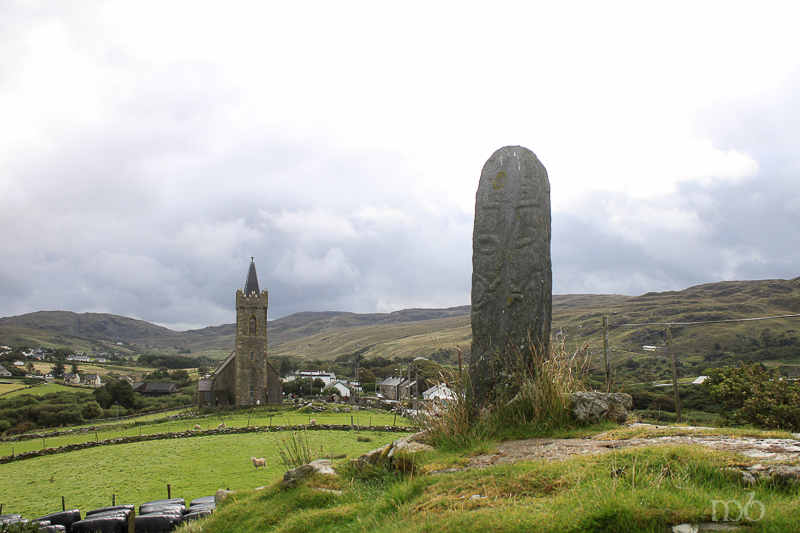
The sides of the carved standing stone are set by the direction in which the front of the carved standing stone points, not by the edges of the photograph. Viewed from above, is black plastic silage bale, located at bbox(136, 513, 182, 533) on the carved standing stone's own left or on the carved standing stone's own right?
on the carved standing stone's own right

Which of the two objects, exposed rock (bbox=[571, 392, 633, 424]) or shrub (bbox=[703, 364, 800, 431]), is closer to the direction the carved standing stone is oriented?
the exposed rock

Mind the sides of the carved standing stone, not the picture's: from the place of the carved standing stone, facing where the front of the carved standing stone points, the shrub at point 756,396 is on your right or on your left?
on your left

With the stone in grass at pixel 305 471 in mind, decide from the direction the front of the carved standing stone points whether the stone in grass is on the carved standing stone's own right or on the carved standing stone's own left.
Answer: on the carved standing stone's own right

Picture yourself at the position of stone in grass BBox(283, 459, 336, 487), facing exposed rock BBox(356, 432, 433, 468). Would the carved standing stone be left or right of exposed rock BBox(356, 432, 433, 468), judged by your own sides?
left

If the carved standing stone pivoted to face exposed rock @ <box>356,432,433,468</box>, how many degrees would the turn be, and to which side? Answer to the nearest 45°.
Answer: approximately 45° to its right

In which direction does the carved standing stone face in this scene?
toward the camera
